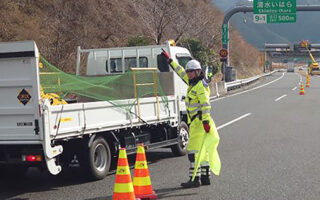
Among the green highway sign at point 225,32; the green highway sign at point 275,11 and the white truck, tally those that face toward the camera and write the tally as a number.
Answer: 2

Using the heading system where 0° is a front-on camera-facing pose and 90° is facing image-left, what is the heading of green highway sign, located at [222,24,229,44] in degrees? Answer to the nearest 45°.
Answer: approximately 0°

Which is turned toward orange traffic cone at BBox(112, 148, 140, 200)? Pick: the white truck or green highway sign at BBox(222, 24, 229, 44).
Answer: the green highway sign

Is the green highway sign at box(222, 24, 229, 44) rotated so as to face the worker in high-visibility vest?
yes

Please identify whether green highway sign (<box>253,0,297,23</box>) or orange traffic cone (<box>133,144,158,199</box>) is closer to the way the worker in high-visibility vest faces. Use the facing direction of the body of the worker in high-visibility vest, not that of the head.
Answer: the orange traffic cone

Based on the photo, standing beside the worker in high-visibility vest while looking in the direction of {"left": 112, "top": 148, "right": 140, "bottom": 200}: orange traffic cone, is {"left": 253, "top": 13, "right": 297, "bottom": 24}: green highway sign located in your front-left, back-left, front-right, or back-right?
back-right

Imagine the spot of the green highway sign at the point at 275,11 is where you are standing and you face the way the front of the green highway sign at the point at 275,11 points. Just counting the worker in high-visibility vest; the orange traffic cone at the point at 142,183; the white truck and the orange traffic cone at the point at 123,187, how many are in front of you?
4

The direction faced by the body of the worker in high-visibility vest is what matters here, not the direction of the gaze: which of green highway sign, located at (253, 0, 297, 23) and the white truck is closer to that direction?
the white truck

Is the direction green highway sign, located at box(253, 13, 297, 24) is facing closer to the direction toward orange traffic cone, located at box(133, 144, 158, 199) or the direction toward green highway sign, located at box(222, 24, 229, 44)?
the orange traffic cone

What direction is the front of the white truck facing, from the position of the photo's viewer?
facing away from the viewer and to the right of the viewer

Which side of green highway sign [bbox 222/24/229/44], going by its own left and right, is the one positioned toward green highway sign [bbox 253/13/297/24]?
left
